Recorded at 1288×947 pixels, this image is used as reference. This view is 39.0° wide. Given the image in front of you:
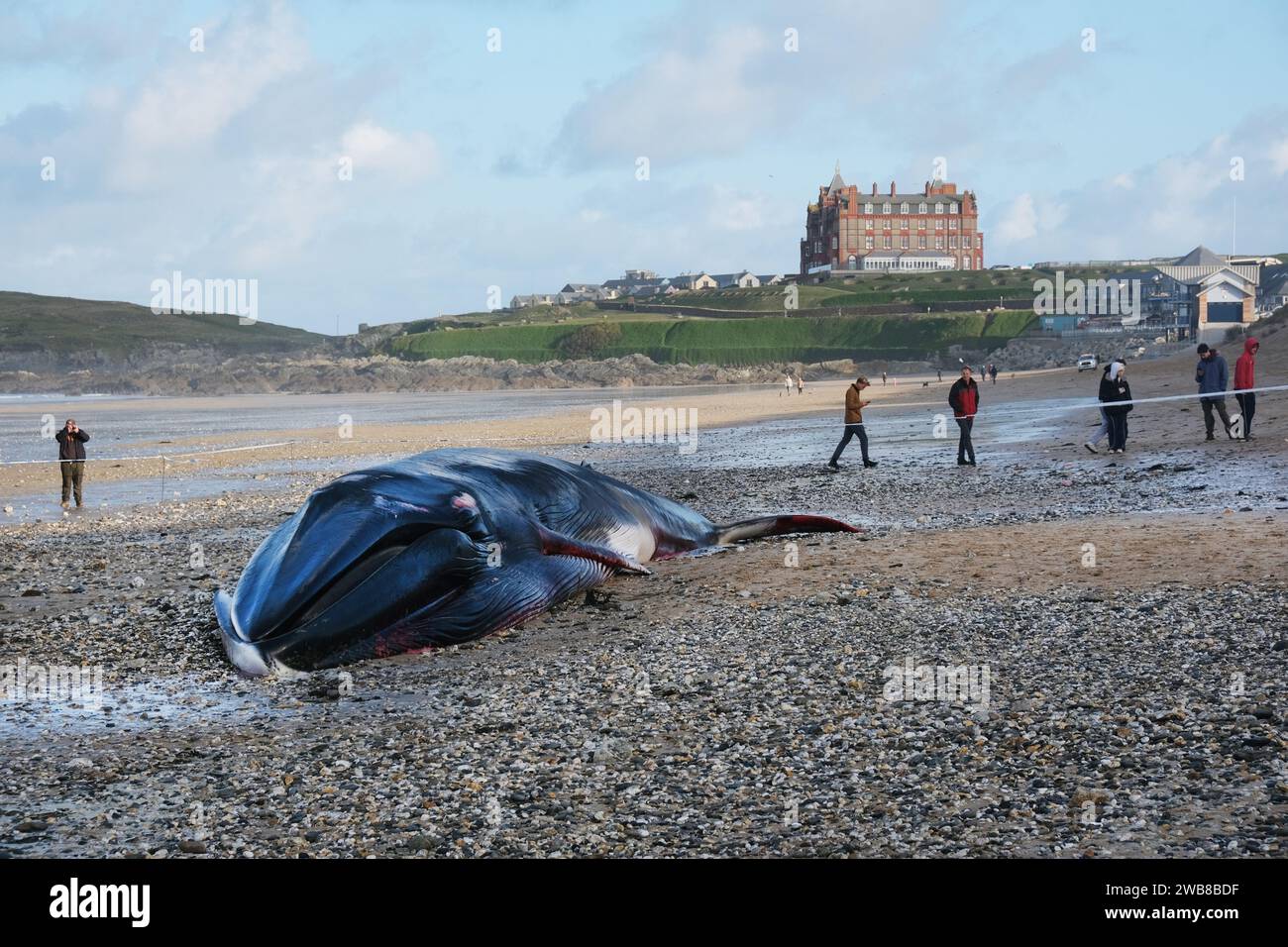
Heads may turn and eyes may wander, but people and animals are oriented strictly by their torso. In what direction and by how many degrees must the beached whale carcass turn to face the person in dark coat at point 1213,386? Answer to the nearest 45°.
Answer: approximately 180°

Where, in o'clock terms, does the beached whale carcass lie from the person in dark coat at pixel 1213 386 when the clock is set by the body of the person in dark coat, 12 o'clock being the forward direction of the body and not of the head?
The beached whale carcass is roughly at 11 o'clock from the person in dark coat.

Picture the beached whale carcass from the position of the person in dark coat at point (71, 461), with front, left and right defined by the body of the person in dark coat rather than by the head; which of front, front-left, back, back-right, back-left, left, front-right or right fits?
front

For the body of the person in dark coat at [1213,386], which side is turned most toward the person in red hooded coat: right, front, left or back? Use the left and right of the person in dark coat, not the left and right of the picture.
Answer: left

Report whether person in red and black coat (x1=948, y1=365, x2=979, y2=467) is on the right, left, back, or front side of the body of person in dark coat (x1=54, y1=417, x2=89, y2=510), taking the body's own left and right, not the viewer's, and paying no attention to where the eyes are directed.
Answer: left

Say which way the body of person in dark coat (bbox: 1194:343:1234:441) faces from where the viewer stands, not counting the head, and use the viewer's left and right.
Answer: facing the viewer and to the left of the viewer

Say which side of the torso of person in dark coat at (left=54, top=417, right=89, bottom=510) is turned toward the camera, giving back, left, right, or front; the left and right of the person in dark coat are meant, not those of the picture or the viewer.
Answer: front

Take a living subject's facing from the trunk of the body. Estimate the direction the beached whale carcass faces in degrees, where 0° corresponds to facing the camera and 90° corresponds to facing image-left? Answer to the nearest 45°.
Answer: approximately 45°

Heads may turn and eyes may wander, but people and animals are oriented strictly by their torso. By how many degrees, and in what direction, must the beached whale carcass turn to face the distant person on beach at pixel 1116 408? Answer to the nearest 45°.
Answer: approximately 180°

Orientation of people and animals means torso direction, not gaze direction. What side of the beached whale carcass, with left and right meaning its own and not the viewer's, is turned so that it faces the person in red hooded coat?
back

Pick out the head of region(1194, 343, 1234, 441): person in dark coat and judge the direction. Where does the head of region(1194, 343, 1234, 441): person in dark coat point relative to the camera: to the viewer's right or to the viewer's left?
to the viewer's left
